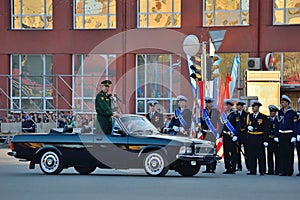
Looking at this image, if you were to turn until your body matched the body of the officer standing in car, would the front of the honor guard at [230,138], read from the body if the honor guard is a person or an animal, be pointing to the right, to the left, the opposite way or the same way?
to the right

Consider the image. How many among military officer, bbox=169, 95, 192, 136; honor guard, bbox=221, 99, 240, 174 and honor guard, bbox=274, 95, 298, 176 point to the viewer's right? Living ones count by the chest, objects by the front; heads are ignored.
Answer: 0

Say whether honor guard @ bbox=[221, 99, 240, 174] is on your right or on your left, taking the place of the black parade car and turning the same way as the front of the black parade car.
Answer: on your left

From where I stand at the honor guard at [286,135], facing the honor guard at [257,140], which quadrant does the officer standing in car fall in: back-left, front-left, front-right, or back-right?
front-left

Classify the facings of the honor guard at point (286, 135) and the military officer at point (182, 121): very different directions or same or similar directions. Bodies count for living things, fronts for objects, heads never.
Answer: same or similar directions

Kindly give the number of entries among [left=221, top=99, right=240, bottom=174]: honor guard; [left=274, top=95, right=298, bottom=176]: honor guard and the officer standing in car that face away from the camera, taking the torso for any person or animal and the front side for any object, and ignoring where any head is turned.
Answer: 0

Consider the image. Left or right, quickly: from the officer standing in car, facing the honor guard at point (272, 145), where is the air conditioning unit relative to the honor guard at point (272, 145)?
left

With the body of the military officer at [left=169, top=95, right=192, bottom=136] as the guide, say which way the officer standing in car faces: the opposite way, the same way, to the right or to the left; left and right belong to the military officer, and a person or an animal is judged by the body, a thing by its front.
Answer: to the left

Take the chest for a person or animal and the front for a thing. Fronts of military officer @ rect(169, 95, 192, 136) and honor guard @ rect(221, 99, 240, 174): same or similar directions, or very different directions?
same or similar directions

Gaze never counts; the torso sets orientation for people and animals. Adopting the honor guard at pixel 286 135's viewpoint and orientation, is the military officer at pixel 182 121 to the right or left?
on their right

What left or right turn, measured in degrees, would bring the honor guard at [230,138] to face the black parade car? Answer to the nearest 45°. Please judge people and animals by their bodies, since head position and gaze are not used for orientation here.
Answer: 0° — they already face it

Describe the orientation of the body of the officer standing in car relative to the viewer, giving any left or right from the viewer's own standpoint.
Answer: facing the viewer and to the right of the viewer

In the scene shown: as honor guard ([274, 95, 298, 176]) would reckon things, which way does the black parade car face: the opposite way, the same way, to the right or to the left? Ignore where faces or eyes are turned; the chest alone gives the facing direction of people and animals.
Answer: to the left

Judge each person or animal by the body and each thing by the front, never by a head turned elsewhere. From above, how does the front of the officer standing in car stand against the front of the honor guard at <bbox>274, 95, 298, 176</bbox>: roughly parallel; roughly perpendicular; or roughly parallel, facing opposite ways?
roughly perpendicular

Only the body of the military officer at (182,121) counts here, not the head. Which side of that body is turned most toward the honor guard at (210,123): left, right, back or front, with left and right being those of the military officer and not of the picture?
left

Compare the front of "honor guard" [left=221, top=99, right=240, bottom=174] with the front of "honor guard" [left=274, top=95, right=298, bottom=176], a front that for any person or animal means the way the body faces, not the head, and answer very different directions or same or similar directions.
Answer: same or similar directions

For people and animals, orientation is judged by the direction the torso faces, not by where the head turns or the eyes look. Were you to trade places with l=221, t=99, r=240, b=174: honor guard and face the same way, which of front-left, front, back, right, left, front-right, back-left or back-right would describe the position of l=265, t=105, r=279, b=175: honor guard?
back-left
